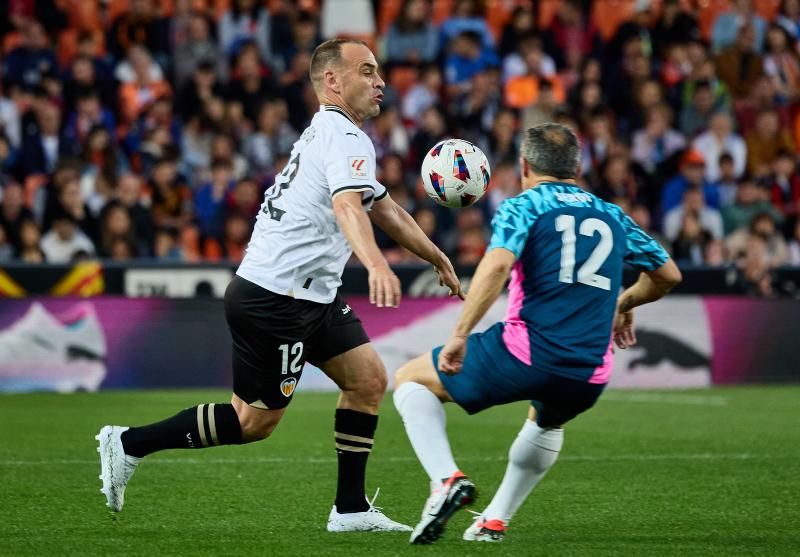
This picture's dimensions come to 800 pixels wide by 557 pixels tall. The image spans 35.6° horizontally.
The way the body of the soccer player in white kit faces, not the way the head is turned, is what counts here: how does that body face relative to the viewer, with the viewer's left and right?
facing to the right of the viewer

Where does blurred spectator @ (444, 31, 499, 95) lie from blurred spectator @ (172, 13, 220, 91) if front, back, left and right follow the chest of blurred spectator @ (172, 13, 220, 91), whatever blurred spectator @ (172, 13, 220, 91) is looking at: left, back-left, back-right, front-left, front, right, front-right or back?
left

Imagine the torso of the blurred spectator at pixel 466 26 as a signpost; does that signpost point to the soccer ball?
yes

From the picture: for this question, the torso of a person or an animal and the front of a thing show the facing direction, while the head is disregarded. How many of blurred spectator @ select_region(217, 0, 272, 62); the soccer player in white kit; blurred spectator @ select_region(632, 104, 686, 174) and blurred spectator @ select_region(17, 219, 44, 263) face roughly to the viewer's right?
1

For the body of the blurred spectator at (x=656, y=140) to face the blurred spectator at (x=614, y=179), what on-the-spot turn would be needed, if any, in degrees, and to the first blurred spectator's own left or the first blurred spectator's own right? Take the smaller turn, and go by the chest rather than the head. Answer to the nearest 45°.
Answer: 0° — they already face them

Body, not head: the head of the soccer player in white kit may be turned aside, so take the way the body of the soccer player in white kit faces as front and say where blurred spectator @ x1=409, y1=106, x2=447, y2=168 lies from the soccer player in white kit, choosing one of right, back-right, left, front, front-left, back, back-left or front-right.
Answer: left

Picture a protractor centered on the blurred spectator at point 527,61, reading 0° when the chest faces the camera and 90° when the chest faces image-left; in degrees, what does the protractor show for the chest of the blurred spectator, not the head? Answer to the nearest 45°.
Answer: approximately 0°

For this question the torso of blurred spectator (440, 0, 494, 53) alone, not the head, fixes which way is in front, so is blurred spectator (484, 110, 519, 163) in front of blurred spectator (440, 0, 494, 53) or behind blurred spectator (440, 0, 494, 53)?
in front

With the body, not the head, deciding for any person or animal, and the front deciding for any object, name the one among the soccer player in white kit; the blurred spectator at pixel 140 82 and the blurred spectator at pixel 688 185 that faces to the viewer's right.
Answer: the soccer player in white kit

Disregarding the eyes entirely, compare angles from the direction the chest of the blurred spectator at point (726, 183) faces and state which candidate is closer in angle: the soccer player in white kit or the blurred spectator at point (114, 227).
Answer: the soccer player in white kit
